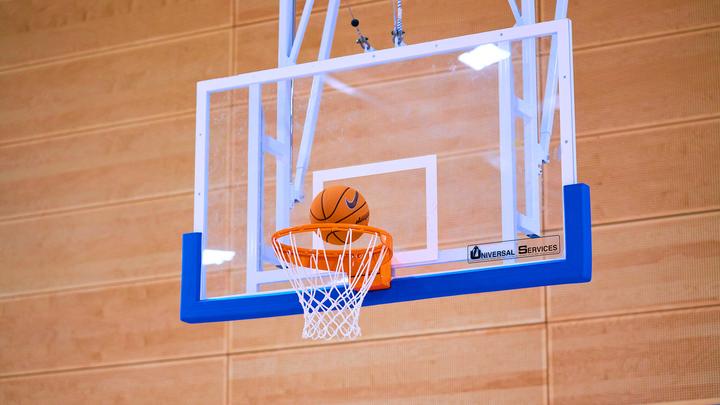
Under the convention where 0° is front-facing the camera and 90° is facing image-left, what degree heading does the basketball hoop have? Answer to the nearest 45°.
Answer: approximately 45°
